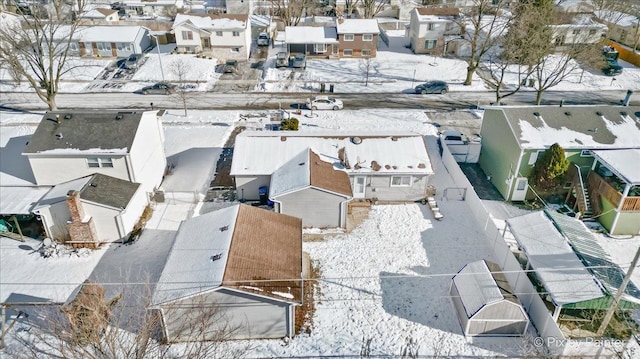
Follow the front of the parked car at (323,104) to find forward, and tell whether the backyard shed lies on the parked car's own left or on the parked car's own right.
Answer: on the parked car's own right

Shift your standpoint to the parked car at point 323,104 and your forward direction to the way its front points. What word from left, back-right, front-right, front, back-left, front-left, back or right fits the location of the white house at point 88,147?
back-right

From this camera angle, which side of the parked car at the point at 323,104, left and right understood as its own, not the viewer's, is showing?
right

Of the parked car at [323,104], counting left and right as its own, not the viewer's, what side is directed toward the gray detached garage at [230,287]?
right

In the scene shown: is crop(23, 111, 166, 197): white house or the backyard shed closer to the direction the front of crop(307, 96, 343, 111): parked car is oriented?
the backyard shed
